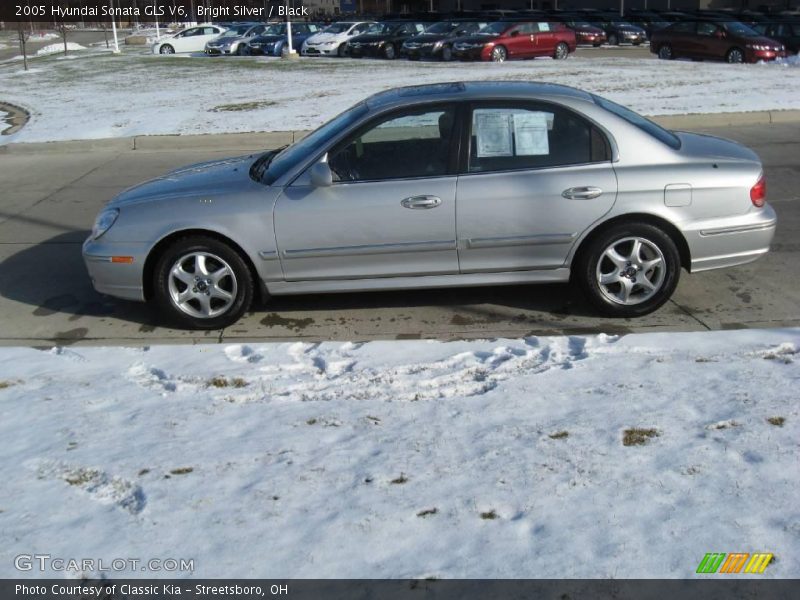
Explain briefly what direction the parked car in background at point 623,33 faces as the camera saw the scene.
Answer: facing the viewer and to the right of the viewer

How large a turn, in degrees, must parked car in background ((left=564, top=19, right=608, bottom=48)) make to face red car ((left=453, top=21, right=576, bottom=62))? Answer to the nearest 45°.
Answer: approximately 45° to its right

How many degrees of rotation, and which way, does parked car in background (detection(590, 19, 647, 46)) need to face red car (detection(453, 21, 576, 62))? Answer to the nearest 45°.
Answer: approximately 45° to its right

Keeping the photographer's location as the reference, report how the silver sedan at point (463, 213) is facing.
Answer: facing to the left of the viewer

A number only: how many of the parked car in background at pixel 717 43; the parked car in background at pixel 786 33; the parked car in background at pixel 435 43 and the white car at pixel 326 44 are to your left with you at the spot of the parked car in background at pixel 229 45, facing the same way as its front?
4

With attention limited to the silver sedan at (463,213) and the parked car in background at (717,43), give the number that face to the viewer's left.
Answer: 1

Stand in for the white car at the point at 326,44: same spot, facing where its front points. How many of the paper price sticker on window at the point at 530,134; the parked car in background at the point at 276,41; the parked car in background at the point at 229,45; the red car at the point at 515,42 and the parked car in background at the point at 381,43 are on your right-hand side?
2

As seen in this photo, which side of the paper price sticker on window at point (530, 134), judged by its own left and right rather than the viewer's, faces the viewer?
front

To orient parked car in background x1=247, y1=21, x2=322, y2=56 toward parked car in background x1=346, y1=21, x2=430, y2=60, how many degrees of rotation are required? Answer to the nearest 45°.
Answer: approximately 90° to its left

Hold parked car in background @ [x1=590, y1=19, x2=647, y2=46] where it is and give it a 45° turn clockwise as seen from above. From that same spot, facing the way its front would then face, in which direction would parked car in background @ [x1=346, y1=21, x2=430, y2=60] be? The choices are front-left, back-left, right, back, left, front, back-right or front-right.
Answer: front-right

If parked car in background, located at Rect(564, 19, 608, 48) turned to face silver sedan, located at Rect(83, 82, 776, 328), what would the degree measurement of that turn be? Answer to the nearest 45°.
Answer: approximately 45° to its right

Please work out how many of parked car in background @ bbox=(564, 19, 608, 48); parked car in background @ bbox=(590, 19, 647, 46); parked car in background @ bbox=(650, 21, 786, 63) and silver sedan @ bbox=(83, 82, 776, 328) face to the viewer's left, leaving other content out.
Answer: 1

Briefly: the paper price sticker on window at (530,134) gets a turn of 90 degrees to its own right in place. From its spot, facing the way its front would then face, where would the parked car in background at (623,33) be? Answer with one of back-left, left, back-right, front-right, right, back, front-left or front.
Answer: right

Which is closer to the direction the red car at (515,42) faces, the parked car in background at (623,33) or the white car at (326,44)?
the white car

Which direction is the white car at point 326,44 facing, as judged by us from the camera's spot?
facing the viewer and to the left of the viewer
